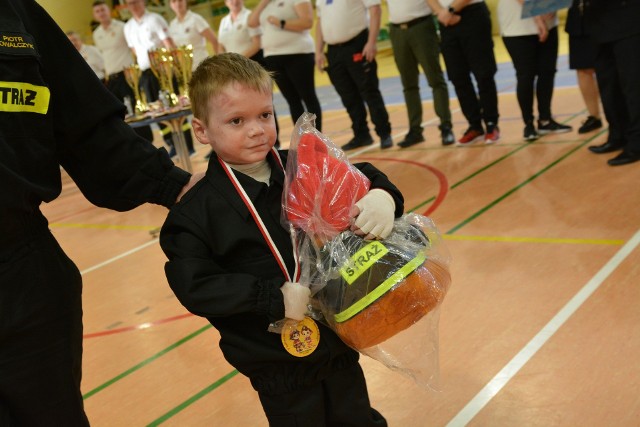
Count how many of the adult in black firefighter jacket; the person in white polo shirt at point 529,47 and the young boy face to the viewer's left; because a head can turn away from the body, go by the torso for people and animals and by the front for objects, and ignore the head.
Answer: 0

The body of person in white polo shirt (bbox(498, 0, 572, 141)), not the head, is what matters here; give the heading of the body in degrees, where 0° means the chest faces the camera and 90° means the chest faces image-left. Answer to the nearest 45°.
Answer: approximately 315°

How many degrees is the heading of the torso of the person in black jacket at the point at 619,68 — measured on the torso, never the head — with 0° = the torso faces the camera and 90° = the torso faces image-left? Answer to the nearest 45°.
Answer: approximately 45°

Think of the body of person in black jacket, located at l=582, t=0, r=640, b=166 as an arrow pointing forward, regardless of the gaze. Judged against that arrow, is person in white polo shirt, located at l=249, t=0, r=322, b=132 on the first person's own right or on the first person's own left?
on the first person's own right

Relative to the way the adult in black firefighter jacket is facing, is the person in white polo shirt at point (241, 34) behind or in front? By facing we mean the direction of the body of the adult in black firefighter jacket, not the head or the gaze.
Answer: behind

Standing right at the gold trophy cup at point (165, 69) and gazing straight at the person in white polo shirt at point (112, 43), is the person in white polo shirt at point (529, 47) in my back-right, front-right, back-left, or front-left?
back-right

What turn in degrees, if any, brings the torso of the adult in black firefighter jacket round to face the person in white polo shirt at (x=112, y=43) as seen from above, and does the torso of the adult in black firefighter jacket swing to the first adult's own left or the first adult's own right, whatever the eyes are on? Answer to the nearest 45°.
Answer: approximately 180°

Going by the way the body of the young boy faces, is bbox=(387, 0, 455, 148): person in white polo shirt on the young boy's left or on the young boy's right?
on the young boy's left

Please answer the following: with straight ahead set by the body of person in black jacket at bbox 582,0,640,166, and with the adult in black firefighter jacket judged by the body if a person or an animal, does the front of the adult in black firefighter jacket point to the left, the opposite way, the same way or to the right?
to the left

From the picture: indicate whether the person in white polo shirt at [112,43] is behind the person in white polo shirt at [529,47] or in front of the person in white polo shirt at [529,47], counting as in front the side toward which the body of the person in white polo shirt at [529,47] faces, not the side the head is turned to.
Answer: behind

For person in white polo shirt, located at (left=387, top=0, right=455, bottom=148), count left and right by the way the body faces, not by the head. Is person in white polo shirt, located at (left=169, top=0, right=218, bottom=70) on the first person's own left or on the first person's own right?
on the first person's own right

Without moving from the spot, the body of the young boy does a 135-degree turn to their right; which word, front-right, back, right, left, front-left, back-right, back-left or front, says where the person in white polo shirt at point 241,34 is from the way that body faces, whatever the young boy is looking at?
right

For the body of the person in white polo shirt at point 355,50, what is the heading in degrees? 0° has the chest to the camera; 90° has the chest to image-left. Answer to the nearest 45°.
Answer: approximately 45°
